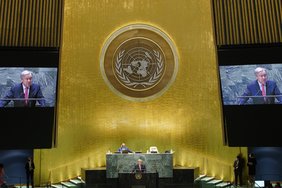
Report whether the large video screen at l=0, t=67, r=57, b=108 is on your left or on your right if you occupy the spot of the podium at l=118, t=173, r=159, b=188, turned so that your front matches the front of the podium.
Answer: on your right

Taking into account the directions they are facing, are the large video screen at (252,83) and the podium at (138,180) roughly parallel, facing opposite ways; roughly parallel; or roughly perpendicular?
roughly parallel

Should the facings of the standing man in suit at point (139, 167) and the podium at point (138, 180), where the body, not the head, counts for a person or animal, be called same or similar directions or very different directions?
same or similar directions

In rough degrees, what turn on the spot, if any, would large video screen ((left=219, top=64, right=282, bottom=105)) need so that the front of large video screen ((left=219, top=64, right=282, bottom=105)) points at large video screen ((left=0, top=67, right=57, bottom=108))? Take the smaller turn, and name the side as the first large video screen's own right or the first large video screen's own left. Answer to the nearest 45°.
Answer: approximately 90° to the first large video screen's own right

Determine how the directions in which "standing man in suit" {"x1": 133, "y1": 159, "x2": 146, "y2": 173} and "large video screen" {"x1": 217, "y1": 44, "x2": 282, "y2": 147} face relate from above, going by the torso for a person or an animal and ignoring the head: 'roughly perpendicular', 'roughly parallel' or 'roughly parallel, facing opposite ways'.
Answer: roughly parallel

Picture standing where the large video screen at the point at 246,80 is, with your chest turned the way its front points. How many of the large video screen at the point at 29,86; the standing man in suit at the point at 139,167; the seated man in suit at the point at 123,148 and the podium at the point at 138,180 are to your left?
0

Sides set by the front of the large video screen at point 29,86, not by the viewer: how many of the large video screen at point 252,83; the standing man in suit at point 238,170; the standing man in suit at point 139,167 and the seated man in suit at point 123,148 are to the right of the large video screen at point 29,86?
0

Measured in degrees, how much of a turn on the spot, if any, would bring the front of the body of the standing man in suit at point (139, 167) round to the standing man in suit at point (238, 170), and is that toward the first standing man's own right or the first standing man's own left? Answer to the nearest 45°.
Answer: approximately 90° to the first standing man's own left

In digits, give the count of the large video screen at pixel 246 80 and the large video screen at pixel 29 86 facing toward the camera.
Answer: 2

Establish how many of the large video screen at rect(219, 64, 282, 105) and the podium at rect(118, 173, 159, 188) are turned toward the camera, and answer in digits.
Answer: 2

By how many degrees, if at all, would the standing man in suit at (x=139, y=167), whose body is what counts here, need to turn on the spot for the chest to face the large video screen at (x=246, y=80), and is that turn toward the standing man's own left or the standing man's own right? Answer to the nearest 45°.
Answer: approximately 90° to the standing man's own left

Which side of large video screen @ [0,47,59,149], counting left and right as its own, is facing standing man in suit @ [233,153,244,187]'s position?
left

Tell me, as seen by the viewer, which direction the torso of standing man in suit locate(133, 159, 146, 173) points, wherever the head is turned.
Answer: toward the camera

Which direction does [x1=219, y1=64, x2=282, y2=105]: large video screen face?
toward the camera

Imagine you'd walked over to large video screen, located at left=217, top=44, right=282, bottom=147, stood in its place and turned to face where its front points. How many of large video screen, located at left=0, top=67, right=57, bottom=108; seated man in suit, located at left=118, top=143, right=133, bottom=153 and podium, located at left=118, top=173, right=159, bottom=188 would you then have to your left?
0
